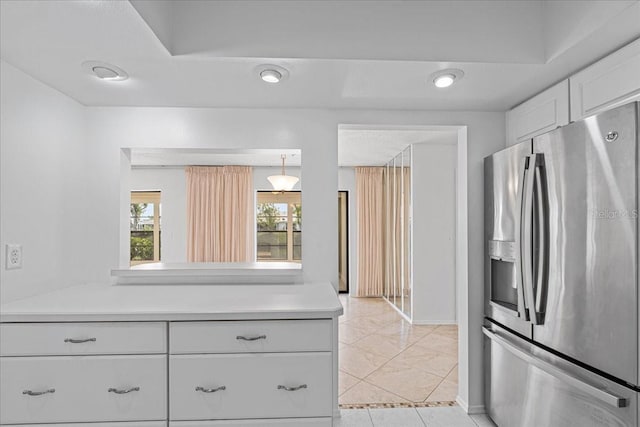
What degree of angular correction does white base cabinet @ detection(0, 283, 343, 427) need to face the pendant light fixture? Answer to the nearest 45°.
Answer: approximately 135° to its left

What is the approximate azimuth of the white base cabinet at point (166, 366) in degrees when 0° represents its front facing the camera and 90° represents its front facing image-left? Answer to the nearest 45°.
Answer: approximately 0°

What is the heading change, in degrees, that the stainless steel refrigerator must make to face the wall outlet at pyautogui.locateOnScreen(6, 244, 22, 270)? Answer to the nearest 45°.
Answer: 0° — it already faces it

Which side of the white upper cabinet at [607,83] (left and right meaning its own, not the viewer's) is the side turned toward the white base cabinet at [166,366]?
front

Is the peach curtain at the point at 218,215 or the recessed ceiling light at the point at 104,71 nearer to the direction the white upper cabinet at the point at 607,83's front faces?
the recessed ceiling light

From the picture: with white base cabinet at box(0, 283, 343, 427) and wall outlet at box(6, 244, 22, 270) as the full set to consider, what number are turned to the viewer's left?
0

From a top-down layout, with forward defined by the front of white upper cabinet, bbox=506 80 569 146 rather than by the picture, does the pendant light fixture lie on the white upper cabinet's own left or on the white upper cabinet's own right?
on the white upper cabinet's own right

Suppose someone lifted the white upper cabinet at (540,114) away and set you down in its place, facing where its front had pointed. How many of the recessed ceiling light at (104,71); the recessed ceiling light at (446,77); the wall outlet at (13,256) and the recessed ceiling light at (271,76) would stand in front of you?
4

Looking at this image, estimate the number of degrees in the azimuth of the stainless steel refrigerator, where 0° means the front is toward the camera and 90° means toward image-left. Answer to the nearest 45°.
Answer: approximately 45°

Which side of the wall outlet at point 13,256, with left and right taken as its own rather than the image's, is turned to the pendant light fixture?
left
